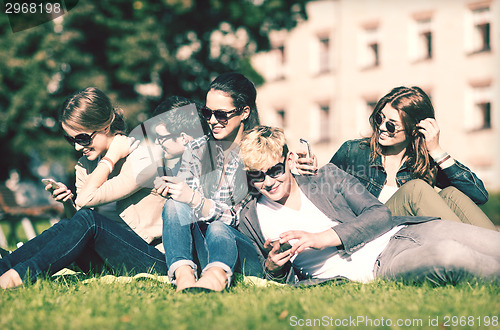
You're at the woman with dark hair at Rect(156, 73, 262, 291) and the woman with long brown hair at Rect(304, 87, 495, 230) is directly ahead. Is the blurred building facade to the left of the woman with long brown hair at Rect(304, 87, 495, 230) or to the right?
left

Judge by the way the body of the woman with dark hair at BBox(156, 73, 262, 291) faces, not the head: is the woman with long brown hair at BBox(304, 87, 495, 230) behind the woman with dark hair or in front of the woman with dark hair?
behind

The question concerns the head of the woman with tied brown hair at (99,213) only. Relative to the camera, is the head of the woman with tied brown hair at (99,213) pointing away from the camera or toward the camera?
toward the camera

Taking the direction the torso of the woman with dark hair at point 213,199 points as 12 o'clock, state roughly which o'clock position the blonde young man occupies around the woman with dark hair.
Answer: The blonde young man is roughly at 8 o'clock from the woman with dark hair.

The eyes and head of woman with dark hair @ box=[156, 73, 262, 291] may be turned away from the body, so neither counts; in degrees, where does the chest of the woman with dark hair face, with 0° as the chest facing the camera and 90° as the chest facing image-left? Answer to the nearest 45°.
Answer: approximately 45°

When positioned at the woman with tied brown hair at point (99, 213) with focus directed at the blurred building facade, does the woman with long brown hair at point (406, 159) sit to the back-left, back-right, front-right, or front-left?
front-right

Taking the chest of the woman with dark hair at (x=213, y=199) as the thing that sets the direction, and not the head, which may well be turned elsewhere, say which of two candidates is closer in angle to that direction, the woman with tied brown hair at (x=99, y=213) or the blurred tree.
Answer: the woman with tied brown hair

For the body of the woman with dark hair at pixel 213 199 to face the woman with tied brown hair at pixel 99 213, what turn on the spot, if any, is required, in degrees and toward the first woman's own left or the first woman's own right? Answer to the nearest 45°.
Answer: approximately 45° to the first woman's own right

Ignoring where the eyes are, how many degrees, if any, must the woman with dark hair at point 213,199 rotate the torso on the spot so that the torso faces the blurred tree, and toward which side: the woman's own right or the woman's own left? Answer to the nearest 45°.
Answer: approximately 135° to the woman's own right

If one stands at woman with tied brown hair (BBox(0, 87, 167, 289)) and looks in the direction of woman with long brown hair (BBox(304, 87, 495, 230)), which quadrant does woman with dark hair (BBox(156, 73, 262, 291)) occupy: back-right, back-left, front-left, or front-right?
front-right

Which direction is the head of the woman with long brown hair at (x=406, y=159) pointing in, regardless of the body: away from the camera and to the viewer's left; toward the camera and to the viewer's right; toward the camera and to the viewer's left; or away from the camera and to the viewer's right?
toward the camera and to the viewer's left

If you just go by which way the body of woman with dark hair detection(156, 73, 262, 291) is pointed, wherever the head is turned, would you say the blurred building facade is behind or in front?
behind
